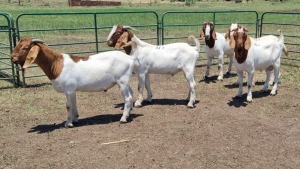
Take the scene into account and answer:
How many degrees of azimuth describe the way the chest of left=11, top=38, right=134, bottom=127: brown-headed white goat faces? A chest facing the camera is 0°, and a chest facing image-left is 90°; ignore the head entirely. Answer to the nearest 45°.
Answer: approximately 90°

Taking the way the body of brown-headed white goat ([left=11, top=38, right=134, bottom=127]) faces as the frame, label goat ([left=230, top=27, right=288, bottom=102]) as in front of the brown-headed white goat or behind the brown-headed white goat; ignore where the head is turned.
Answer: behind

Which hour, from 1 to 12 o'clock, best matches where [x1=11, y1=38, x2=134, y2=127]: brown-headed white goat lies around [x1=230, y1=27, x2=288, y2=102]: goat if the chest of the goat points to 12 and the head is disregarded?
The brown-headed white goat is roughly at 12 o'clock from the goat.

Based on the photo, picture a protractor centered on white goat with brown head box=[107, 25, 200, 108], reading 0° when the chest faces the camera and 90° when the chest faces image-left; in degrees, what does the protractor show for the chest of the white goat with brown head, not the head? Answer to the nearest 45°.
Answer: approximately 90°

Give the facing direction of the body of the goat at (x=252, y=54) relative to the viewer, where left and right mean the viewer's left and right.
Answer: facing the viewer and to the left of the viewer

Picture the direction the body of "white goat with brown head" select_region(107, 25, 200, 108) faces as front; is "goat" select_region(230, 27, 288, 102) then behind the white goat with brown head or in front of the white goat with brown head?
behind
